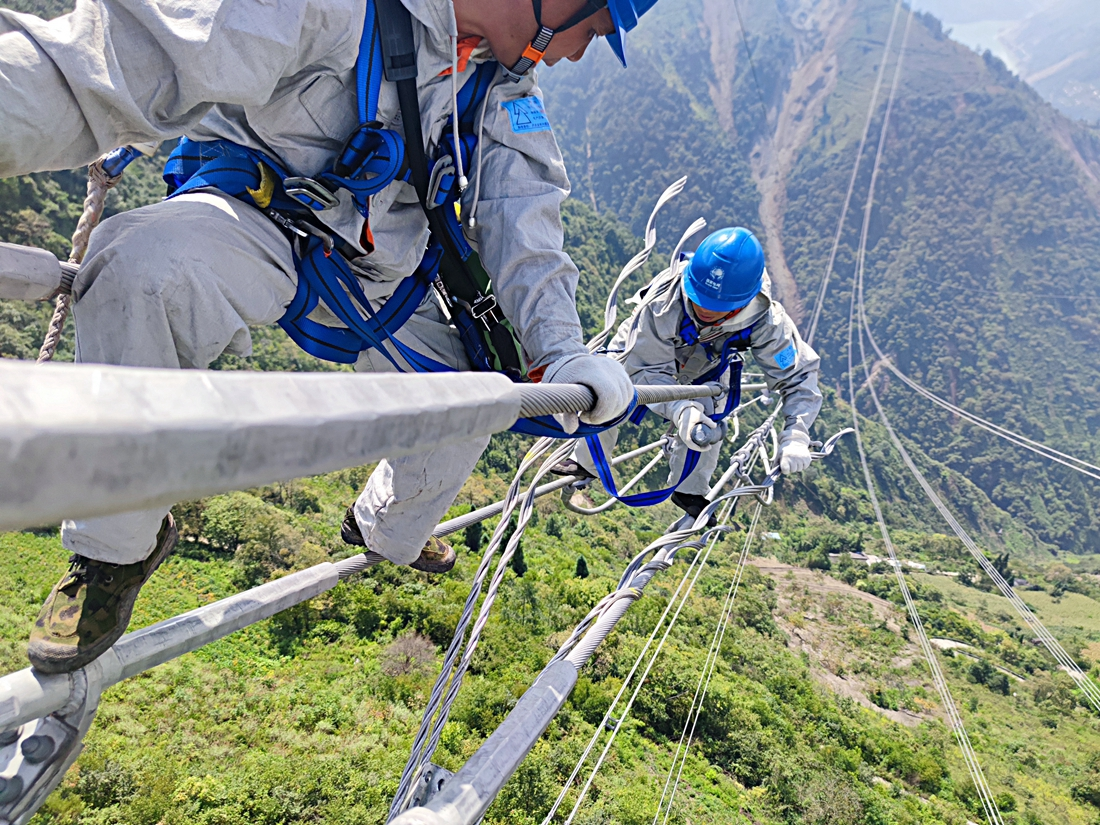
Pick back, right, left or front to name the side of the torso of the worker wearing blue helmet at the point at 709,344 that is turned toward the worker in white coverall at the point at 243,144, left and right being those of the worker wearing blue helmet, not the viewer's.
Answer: front

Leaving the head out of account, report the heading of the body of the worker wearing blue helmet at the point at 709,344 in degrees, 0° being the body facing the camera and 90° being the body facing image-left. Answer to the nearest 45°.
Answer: approximately 0°

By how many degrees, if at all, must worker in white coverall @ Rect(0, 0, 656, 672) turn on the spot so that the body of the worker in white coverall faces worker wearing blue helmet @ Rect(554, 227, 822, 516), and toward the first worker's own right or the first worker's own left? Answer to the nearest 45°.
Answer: approximately 90° to the first worker's own left

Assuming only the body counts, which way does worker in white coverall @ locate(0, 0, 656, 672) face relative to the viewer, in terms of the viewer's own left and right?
facing the viewer and to the right of the viewer

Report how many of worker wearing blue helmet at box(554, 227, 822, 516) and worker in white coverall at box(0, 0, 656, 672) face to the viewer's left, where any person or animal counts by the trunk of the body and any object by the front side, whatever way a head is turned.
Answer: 0
